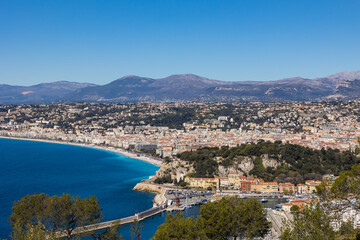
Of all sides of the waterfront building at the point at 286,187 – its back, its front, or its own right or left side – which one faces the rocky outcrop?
right

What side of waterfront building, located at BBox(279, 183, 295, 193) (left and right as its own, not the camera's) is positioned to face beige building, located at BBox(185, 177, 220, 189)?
right

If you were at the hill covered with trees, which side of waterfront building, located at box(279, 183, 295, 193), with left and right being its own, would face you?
back

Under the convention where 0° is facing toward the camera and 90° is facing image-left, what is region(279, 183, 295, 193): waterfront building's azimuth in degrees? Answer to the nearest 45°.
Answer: approximately 0°
